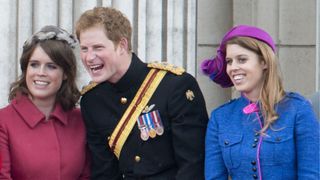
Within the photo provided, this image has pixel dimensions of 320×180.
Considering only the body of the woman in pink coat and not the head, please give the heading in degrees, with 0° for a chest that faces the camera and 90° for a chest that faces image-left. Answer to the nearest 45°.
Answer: approximately 0°

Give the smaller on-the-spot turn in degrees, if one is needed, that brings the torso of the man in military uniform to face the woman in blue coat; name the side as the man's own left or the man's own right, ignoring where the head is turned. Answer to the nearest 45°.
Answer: approximately 90° to the man's own left

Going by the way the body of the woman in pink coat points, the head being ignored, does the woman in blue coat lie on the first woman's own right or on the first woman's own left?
on the first woman's own left

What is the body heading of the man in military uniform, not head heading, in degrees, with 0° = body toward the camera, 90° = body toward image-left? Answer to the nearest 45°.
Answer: approximately 45°
